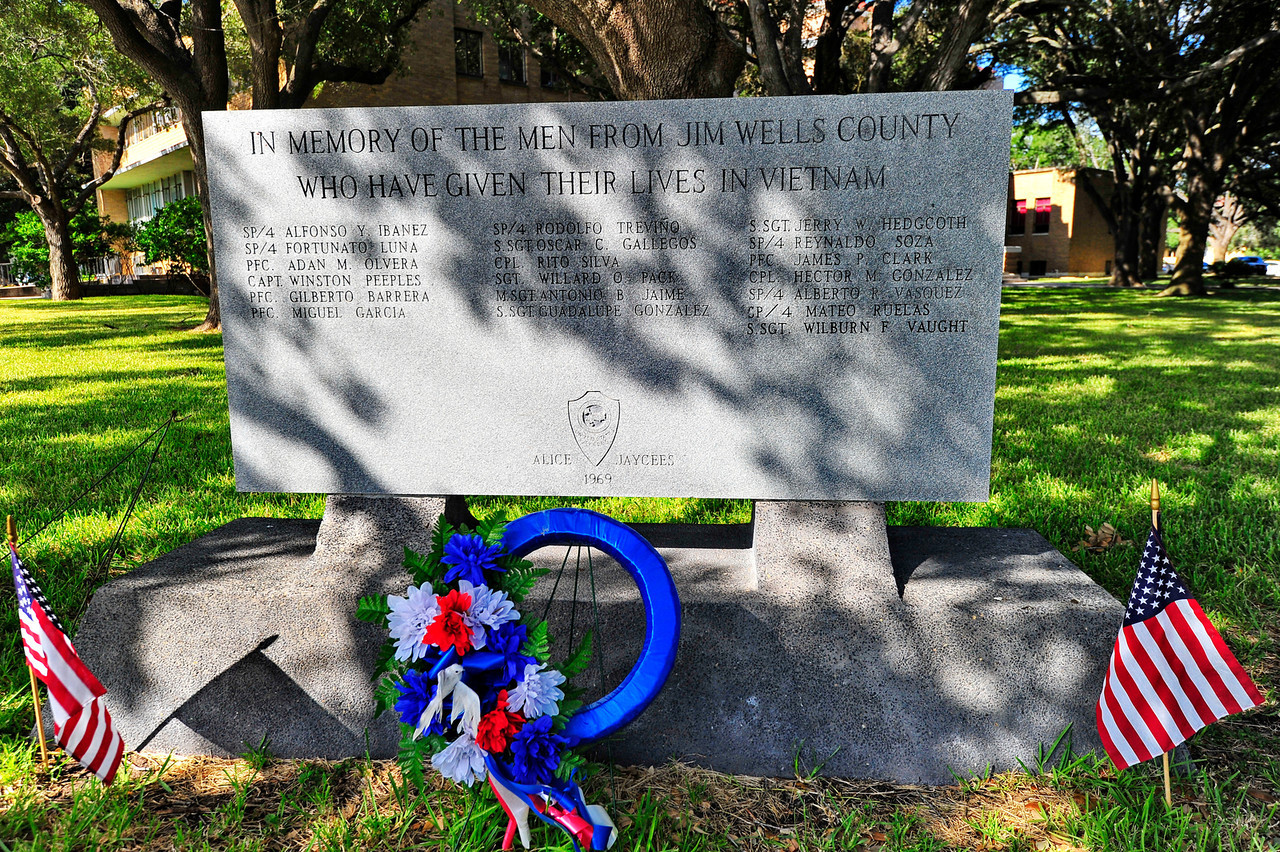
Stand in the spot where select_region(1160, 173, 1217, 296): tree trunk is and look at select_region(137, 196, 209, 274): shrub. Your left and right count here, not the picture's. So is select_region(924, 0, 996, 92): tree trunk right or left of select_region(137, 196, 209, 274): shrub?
left

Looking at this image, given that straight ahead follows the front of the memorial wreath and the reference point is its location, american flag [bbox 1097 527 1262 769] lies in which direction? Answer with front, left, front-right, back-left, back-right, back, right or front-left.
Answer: left

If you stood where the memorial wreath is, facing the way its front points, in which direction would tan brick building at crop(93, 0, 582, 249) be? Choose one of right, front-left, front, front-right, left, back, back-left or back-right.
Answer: back

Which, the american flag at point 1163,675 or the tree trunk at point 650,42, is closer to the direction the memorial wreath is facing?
the american flag

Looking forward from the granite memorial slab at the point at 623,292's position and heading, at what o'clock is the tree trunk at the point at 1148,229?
The tree trunk is roughly at 7 o'clock from the granite memorial slab.

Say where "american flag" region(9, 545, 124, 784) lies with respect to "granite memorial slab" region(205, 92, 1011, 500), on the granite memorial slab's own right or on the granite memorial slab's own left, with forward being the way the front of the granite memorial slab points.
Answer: on the granite memorial slab's own right

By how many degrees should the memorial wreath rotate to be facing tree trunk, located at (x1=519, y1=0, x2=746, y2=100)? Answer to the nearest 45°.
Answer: approximately 180°

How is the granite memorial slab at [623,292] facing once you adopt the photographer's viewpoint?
facing the viewer

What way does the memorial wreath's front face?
toward the camera

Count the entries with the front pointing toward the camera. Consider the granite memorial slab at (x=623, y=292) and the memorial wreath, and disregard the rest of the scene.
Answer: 2

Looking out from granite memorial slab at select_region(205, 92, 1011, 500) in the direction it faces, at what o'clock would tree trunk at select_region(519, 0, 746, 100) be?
The tree trunk is roughly at 6 o'clock from the granite memorial slab.

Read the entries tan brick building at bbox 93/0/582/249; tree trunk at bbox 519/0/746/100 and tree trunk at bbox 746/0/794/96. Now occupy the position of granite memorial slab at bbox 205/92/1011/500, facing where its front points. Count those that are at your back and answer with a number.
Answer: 3
